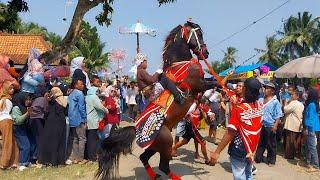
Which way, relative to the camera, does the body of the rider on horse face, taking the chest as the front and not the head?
to the viewer's right

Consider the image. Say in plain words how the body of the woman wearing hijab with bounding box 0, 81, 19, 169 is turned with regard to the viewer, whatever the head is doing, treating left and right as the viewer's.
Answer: facing to the right of the viewer

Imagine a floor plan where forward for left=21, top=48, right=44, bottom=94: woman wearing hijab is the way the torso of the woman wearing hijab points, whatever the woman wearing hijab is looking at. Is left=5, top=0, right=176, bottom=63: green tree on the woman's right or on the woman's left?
on the woman's left

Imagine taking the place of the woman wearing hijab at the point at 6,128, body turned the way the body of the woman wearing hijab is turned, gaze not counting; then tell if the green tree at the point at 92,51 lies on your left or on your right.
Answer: on your left

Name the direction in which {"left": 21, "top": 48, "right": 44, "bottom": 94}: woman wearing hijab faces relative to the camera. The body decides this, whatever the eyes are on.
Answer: to the viewer's right

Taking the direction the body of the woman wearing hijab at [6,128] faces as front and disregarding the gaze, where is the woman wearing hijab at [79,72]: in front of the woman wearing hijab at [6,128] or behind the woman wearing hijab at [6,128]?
in front
